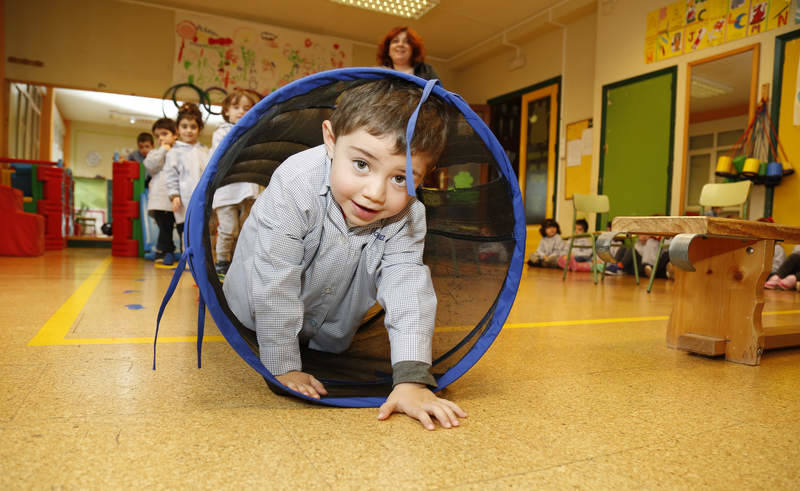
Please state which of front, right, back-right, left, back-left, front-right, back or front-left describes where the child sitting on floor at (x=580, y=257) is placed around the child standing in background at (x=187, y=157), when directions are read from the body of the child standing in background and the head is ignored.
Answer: left

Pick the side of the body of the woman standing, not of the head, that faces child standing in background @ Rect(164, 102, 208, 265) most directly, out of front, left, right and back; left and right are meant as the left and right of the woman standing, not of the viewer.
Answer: right

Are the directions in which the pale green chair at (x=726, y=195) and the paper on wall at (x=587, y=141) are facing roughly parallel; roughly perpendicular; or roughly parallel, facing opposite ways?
roughly parallel

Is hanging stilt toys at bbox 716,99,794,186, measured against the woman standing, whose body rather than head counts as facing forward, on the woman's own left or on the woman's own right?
on the woman's own left

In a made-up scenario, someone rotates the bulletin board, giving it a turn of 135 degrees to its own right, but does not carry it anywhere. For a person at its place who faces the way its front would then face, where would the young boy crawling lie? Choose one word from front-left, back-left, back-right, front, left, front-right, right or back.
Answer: back

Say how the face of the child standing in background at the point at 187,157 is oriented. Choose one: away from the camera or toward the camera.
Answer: toward the camera

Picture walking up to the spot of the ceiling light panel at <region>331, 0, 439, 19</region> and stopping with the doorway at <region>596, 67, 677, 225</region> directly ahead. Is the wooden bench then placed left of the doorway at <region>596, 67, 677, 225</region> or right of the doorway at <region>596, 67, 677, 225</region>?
right

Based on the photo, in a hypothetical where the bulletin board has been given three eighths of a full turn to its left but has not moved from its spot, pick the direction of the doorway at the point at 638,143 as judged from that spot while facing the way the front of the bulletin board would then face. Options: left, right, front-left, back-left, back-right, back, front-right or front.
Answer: front-right

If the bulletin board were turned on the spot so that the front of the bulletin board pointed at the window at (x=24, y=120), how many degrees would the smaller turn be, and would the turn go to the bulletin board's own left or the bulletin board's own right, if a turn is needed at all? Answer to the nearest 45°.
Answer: approximately 45° to the bulletin board's own right

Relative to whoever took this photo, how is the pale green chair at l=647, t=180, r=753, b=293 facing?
facing the viewer and to the left of the viewer

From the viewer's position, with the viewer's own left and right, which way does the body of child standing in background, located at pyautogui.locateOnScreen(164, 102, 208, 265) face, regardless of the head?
facing the viewer

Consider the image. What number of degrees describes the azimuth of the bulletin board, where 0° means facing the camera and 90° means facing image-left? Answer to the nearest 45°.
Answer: approximately 45°
